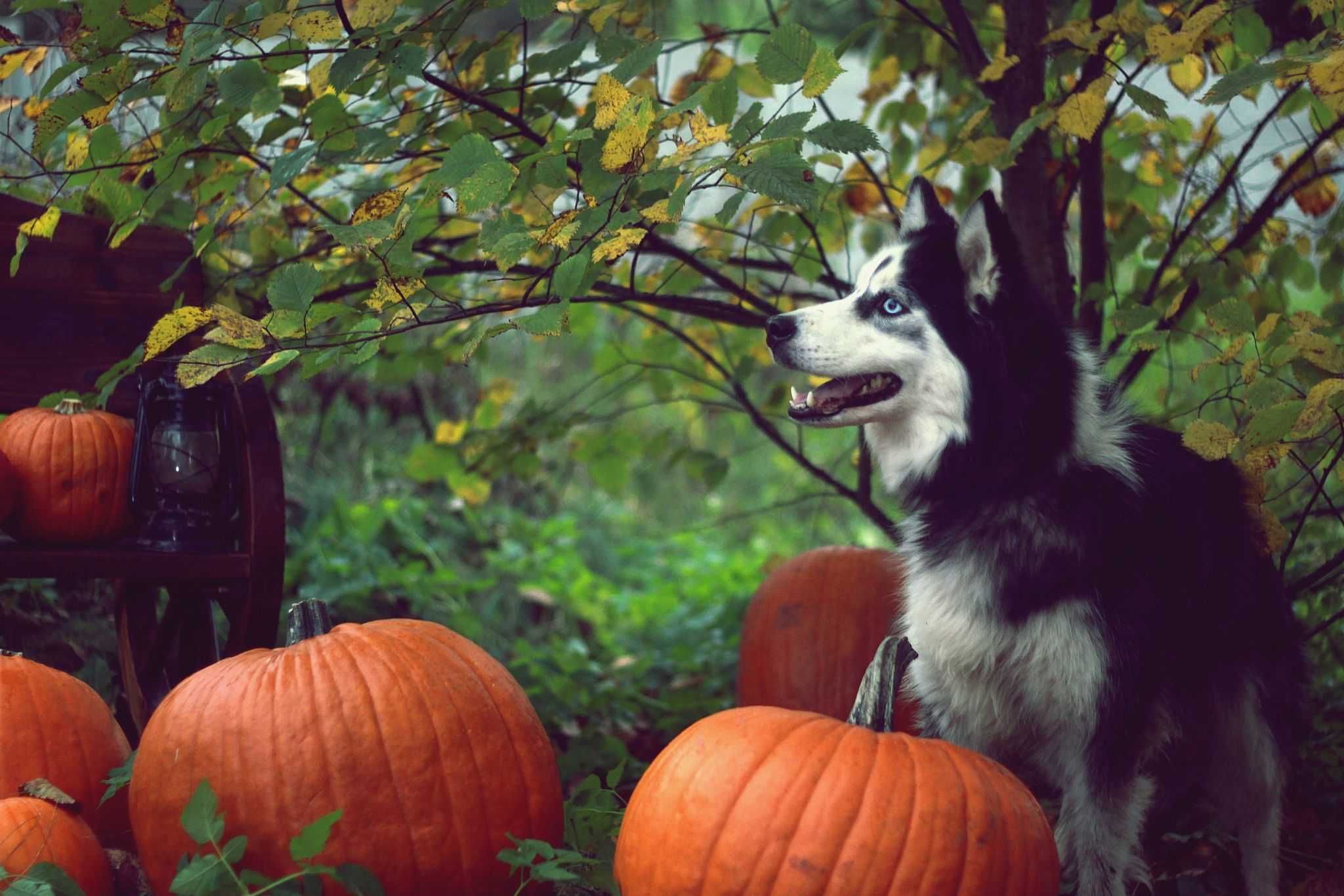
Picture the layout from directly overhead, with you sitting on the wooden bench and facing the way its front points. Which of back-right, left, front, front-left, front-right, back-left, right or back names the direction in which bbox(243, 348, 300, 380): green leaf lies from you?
front

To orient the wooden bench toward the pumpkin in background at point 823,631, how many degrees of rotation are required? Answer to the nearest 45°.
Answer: approximately 90° to its left

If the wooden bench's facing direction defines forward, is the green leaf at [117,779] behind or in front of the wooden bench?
in front

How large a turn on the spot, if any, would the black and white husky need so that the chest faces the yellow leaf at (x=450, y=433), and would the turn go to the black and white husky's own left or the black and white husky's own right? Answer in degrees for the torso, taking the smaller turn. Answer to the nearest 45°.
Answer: approximately 90° to the black and white husky's own right

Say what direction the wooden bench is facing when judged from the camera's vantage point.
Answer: facing the viewer

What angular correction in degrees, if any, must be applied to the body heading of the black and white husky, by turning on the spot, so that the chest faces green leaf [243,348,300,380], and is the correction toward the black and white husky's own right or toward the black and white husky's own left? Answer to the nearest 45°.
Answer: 0° — it already faces it

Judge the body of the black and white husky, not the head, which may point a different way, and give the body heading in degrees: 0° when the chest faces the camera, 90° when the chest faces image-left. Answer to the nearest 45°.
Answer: approximately 45°

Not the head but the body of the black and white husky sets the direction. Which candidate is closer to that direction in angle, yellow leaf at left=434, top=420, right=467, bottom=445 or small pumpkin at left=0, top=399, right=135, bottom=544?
the small pumpkin

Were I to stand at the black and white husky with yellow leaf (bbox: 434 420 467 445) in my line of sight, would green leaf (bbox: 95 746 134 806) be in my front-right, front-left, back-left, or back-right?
front-left

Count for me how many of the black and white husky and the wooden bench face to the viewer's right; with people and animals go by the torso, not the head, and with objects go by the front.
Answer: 0

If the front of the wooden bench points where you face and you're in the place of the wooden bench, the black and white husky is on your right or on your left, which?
on your left

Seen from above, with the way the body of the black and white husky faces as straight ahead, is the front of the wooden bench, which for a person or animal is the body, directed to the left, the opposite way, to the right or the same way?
to the left

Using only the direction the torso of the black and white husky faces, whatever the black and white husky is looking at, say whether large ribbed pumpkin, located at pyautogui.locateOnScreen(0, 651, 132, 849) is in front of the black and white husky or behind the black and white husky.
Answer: in front

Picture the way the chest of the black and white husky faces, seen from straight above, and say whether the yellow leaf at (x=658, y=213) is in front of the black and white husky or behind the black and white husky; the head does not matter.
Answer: in front

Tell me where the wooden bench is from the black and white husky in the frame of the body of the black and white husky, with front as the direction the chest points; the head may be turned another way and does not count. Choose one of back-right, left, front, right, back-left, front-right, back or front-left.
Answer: front-right
